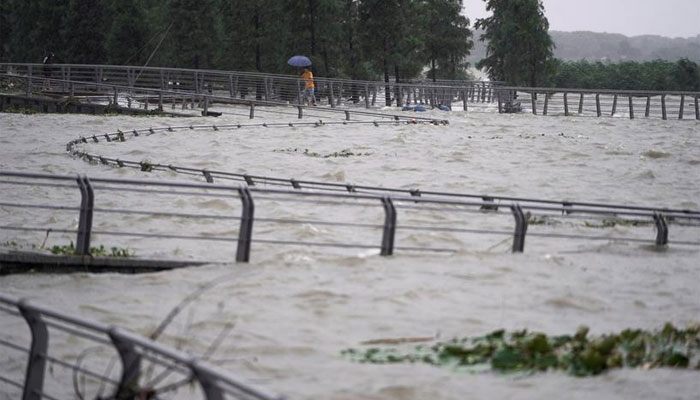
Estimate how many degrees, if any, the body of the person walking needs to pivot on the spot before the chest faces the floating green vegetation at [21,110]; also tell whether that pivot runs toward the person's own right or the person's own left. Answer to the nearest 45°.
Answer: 0° — they already face it

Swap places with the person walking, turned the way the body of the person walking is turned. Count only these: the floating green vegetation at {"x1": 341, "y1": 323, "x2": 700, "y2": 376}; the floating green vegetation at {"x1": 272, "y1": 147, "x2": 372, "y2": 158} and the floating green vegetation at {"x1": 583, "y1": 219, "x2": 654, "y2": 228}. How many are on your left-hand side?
3

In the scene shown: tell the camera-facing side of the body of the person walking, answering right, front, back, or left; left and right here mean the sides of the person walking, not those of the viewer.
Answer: left

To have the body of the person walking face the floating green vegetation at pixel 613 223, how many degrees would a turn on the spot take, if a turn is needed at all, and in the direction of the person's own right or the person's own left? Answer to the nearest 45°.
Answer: approximately 90° to the person's own left

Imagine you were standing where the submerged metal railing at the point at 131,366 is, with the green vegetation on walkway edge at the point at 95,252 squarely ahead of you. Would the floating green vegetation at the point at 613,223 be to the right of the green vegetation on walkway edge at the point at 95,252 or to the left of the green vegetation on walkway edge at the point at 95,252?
right

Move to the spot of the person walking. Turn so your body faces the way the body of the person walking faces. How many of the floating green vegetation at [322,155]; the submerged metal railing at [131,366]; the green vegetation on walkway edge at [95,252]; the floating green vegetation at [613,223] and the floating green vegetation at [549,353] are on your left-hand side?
5

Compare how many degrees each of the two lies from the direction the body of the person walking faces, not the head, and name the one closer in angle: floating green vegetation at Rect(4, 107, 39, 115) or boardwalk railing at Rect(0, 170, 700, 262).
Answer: the floating green vegetation

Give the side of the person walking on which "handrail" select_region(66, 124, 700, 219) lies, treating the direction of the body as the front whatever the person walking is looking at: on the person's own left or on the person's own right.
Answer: on the person's own left

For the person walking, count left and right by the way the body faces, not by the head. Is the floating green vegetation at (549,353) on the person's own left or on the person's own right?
on the person's own left
